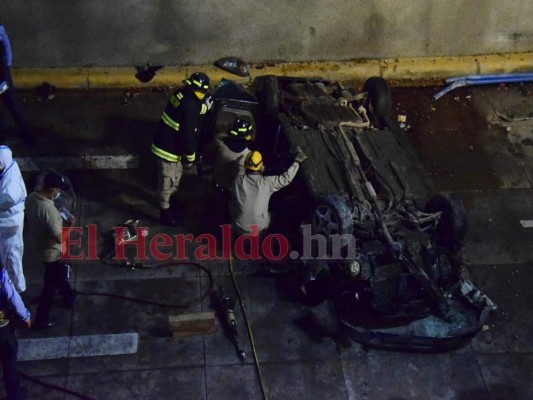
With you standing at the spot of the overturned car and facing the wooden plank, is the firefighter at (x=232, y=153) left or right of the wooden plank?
right

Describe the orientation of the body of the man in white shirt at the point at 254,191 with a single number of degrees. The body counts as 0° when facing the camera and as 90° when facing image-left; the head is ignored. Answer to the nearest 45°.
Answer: approximately 225°

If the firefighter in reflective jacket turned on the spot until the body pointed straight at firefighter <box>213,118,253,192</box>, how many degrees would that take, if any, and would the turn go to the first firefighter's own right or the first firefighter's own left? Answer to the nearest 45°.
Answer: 0° — they already face them

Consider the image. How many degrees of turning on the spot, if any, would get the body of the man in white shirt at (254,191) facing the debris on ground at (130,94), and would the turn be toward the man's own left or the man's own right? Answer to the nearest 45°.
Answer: approximately 90° to the man's own left

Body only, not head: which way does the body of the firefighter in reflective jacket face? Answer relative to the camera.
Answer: to the viewer's right

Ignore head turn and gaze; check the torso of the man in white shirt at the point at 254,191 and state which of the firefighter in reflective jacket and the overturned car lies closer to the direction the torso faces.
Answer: the overturned car

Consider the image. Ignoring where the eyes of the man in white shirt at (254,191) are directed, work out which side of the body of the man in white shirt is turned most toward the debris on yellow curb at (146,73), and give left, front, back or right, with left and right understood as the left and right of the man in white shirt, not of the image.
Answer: front

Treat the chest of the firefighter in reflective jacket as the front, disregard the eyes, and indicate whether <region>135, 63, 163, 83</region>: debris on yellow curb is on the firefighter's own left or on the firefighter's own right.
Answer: on the firefighter's own left

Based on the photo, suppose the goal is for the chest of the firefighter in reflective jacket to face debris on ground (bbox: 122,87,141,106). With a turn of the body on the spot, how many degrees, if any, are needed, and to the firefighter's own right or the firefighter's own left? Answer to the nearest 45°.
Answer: approximately 90° to the firefighter's own left

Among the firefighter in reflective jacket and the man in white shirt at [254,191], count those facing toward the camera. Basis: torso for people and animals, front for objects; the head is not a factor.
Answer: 0

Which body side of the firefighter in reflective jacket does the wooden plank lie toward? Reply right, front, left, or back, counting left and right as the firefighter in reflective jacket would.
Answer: right
